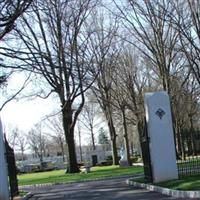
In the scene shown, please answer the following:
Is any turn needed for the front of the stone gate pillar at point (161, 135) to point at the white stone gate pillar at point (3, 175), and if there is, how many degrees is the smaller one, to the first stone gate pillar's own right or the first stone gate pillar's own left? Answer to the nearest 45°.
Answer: approximately 45° to the first stone gate pillar's own right

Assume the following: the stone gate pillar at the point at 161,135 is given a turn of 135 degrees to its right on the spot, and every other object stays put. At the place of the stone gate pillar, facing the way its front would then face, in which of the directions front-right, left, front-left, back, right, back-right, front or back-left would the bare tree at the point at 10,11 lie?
left

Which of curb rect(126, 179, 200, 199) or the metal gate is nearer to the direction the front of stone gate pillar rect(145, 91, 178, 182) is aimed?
the curb

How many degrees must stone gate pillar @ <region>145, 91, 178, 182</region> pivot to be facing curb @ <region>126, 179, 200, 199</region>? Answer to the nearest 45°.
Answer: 0° — it already faces it

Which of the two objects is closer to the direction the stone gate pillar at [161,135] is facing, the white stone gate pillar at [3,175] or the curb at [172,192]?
the curb

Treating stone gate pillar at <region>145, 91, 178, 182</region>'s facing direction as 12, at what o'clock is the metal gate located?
The metal gate is roughly at 3 o'clock from the stone gate pillar.

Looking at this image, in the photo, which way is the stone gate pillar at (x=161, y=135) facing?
toward the camera
